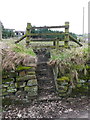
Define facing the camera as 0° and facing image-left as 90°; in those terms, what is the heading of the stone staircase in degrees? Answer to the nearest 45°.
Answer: approximately 0°
